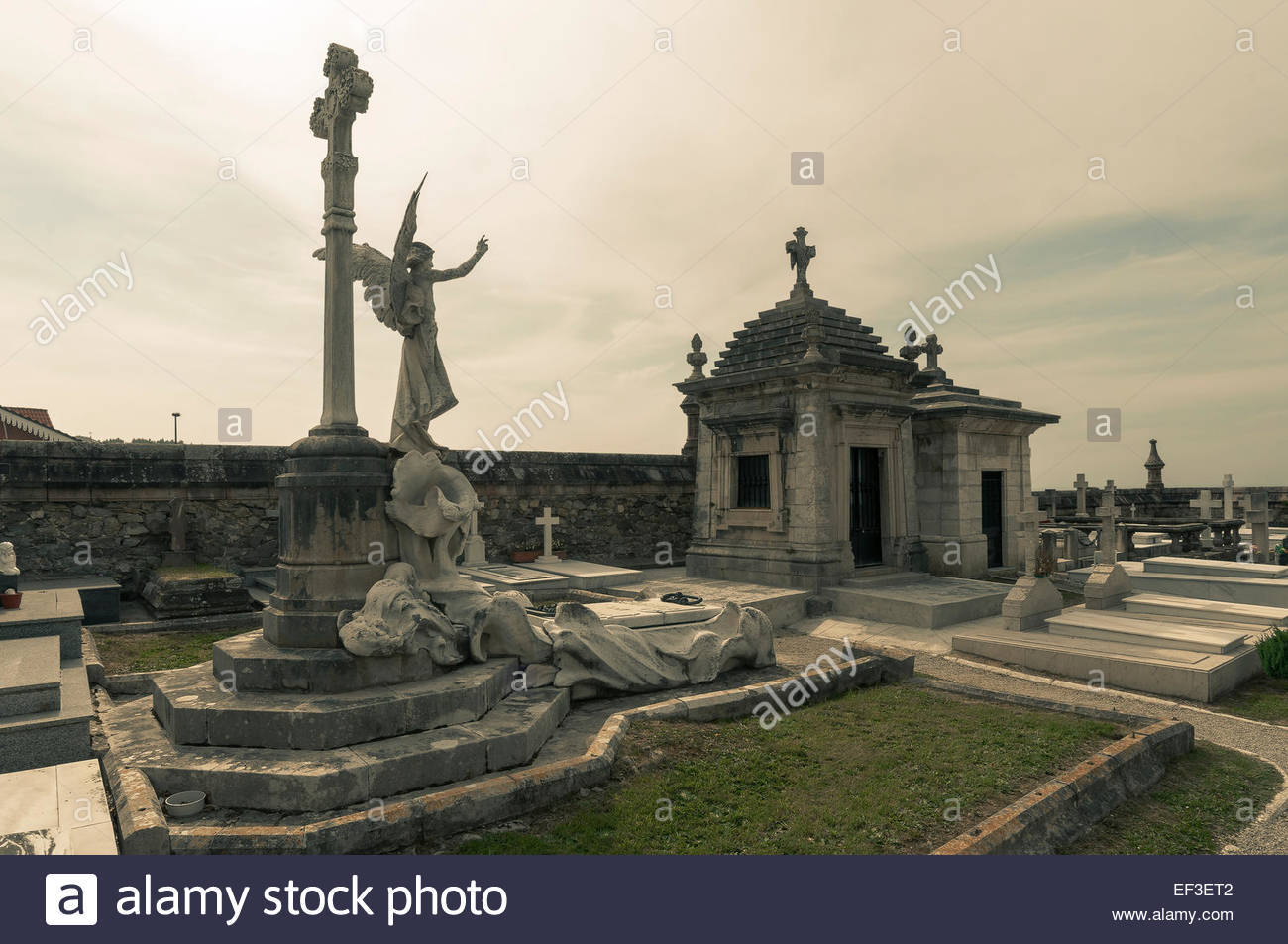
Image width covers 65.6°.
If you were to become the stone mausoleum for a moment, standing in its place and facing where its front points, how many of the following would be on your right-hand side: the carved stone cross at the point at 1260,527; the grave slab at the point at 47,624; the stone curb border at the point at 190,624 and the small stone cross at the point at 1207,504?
2

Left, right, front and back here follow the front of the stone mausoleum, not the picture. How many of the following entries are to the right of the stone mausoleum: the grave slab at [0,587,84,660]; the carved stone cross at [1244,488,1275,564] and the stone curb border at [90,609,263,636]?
2

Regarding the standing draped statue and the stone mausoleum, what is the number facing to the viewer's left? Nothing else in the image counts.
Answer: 0

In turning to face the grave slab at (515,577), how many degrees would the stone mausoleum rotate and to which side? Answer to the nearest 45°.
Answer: approximately 90° to its right

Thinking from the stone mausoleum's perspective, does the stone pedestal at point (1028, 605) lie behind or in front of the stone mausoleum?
in front

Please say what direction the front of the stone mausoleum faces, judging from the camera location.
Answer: facing the viewer and to the right of the viewer

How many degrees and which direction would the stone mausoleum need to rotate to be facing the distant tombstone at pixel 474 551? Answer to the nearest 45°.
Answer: approximately 135° to its right

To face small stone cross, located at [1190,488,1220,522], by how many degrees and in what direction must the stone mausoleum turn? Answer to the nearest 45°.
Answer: approximately 90° to its left
